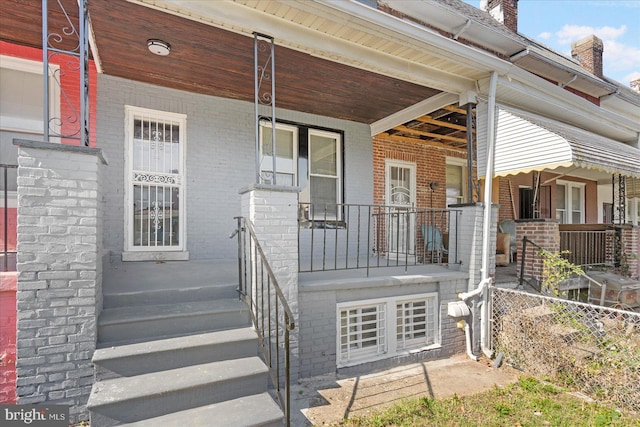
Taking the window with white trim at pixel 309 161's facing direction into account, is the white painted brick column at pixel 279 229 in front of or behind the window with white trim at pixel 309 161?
in front

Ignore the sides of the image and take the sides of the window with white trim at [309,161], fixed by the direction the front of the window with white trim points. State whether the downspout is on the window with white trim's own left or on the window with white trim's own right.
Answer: on the window with white trim's own left

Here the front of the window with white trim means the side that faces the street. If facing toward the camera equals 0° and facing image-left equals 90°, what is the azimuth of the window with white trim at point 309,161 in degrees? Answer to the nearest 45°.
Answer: approximately 315°

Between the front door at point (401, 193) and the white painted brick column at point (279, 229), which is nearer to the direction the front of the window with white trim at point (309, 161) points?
the white painted brick column

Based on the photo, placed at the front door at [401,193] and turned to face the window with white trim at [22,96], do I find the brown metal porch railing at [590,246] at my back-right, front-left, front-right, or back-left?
back-left

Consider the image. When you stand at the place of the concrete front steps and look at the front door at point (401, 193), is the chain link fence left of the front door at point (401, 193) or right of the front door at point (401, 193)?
right

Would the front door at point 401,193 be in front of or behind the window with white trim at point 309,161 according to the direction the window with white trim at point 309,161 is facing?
behind

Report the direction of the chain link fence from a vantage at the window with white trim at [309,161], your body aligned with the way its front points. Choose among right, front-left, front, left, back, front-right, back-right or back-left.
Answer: left

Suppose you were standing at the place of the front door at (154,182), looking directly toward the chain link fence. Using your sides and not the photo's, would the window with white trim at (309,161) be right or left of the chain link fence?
left
